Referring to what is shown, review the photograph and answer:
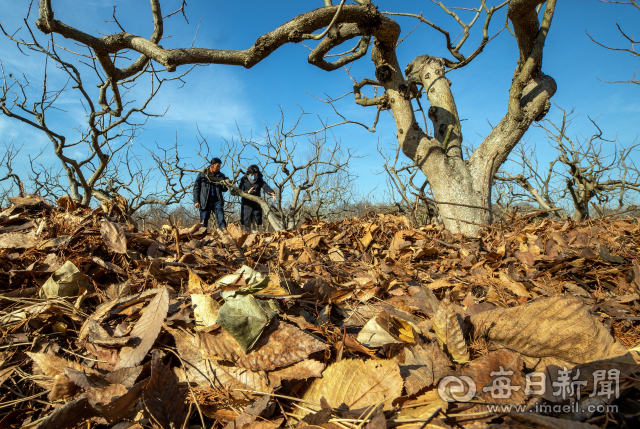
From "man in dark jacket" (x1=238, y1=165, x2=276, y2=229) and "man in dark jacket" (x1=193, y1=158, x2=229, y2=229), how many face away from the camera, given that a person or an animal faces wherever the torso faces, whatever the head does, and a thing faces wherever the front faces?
0

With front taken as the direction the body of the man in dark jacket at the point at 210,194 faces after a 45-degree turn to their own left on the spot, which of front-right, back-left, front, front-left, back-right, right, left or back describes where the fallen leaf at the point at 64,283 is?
right

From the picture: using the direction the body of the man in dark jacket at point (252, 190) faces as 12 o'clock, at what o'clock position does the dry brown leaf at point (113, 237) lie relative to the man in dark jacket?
The dry brown leaf is roughly at 12 o'clock from the man in dark jacket.

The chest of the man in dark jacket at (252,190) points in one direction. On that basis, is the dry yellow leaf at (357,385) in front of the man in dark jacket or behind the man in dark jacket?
in front

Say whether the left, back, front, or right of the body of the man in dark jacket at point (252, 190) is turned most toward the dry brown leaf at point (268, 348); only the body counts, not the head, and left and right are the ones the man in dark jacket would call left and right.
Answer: front

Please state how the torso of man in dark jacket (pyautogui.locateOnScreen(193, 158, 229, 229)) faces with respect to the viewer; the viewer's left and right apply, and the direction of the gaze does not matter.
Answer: facing the viewer and to the right of the viewer

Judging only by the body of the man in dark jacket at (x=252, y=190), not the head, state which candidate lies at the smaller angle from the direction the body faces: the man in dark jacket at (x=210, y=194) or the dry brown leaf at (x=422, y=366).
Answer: the dry brown leaf

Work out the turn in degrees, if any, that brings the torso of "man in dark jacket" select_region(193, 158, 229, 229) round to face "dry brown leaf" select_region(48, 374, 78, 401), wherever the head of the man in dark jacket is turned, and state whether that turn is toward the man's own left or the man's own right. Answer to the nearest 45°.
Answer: approximately 45° to the man's own right

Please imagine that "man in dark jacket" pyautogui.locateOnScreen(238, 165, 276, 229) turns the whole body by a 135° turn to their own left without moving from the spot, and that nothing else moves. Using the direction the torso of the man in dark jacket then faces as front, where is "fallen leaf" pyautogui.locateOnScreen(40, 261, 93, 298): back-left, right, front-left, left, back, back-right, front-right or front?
back-right

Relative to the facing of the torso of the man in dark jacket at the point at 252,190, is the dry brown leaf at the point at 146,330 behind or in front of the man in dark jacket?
in front

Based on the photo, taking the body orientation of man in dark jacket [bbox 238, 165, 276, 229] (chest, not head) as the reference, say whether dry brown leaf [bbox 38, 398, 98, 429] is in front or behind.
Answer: in front

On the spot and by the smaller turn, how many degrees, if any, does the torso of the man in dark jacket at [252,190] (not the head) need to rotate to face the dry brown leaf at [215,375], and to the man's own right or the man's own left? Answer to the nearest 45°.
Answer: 0° — they already face it

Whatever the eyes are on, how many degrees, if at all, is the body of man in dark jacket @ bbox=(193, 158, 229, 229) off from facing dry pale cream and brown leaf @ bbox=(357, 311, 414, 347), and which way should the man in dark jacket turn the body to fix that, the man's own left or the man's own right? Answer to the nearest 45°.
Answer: approximately 45° to the man's own right

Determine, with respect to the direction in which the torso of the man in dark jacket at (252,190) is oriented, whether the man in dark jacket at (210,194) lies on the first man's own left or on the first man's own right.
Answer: on the first man's own right
